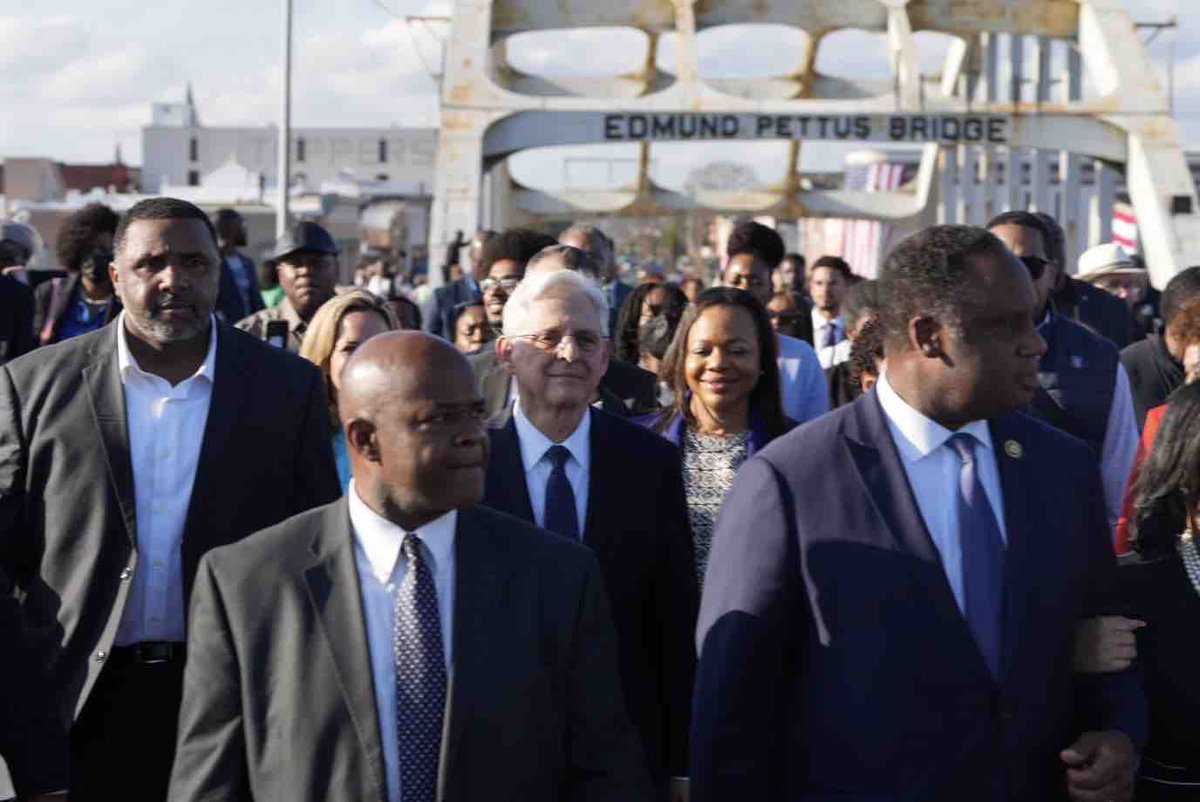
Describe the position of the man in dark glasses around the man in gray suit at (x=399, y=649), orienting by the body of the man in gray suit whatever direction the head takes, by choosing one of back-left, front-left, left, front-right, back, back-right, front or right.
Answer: back-left

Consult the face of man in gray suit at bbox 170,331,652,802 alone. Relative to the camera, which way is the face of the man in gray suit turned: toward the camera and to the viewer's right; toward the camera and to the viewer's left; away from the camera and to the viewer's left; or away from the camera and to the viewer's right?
toward the camera and to the viewer's right

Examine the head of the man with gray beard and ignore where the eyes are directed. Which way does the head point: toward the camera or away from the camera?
toward the camera

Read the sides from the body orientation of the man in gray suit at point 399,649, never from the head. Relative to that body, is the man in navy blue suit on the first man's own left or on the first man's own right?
on the first man's own left

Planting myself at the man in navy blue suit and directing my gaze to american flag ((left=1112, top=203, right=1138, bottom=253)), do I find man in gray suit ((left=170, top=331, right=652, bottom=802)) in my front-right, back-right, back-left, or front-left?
back-left

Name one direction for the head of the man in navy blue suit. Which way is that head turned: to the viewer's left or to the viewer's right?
to the viewer's right

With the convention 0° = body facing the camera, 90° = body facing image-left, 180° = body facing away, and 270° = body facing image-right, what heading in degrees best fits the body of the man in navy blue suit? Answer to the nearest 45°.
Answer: approximately 315°

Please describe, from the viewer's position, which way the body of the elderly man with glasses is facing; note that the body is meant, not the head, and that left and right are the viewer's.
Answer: facing the viewer

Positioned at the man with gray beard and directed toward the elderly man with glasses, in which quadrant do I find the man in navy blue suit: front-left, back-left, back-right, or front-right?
front-right

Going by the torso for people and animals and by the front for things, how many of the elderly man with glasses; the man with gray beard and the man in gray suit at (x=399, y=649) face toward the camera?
3

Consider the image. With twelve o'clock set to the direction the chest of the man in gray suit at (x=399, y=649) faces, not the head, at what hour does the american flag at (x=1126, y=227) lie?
The american flag is roughly at 7 o'clock from the man in gray suit.

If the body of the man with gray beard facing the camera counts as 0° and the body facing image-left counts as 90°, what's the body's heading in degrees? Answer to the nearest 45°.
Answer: approximately 0°

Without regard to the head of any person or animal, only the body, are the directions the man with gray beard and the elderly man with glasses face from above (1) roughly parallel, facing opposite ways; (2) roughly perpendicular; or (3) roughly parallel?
roughly parallel

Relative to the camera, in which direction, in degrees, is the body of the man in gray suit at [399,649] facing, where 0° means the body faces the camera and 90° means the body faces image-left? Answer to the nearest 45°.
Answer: approximately 0°
